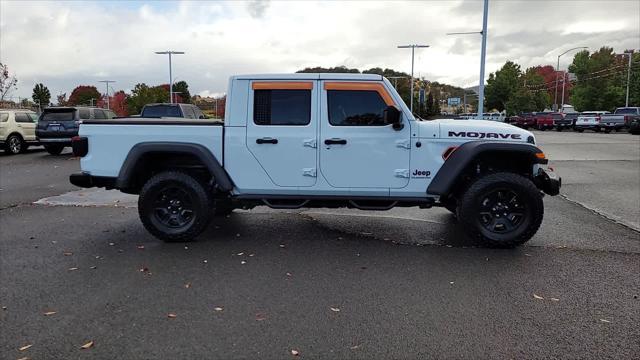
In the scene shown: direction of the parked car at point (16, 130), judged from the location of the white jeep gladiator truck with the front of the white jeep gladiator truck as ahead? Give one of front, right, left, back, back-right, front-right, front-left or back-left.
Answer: back-left

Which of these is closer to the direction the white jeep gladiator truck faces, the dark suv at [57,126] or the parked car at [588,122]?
the parked car

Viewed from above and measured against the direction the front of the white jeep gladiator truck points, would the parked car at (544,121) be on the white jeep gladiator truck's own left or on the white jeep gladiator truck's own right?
on the white jeep gladiator truck's own left

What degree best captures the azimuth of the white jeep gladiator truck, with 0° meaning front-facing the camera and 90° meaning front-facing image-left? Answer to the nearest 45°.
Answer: approximately 270°

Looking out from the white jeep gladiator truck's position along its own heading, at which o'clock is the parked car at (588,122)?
The parked car is roughly at 10 o'clock from the white jeep gladiator truck.

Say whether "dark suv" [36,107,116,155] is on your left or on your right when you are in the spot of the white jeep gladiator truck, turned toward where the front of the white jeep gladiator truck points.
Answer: on your left

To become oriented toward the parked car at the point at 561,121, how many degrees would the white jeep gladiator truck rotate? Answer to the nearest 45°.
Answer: approximately 45° to its left

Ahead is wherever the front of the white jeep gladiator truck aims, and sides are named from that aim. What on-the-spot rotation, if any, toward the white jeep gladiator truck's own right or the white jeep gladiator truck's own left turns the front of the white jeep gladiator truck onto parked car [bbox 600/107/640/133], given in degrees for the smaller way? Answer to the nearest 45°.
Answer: approximately 45° to the white jeep gladiator truck's own left
